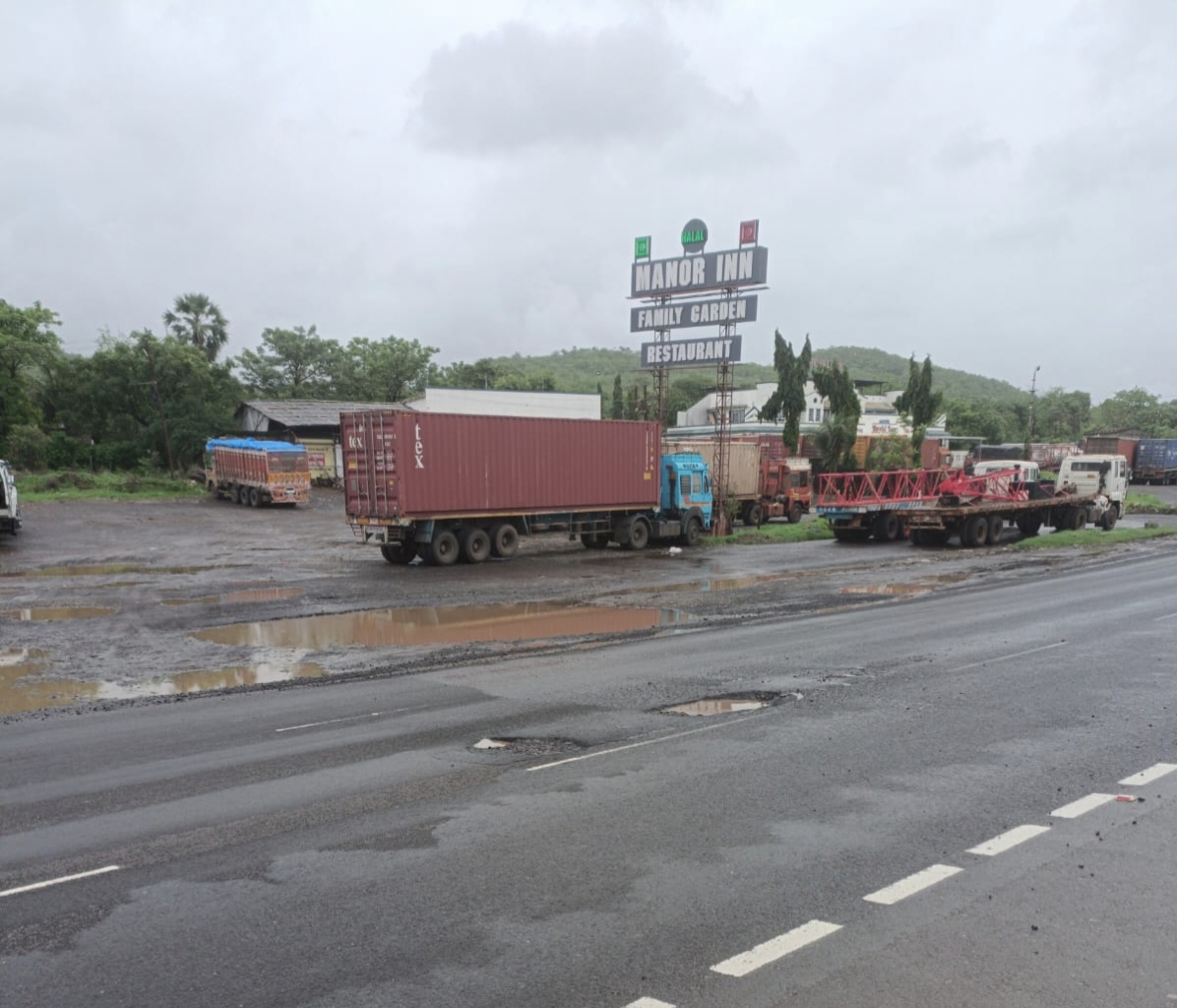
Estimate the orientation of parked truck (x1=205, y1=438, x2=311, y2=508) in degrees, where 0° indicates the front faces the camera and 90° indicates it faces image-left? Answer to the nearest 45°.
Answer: approximately 135°

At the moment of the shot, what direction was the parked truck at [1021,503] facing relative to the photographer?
facing away from the viewer and to the right of the viewer

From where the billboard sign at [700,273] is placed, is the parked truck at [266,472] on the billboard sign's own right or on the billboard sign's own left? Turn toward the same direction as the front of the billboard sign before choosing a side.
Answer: on the billboard sign's own right

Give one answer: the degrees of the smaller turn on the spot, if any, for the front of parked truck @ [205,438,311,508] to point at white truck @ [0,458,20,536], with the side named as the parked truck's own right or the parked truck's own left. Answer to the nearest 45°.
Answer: approximately 90° to the parked truck's own left

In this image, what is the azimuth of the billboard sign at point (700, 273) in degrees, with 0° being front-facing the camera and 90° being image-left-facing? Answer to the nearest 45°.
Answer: approximately 45°

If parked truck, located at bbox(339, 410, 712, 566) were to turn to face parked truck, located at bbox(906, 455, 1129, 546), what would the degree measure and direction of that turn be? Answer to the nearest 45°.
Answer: approximately 45° to its right

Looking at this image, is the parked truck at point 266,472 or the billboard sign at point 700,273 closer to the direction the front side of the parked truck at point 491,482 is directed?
the billboard sign

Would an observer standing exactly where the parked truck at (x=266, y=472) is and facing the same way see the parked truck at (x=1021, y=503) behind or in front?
behind

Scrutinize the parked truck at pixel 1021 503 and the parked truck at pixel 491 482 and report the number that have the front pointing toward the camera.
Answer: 0

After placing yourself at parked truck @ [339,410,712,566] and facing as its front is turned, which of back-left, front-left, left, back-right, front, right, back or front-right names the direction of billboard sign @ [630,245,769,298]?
front

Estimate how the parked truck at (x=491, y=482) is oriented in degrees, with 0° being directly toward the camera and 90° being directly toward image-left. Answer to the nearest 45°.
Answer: approximately 225°

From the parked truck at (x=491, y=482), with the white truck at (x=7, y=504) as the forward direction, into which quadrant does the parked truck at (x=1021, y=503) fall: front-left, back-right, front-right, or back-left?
back-right

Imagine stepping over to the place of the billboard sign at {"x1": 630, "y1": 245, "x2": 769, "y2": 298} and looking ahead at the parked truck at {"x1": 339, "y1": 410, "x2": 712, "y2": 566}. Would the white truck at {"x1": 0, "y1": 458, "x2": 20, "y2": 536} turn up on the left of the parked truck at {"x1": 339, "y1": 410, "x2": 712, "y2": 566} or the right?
right

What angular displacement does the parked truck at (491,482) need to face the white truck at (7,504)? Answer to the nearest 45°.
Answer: approximately 135° to its left

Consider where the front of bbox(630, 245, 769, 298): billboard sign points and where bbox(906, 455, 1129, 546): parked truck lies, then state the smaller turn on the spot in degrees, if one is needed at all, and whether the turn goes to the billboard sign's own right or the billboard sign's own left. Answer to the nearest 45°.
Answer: approximately 135° to the billboard sign's own left
